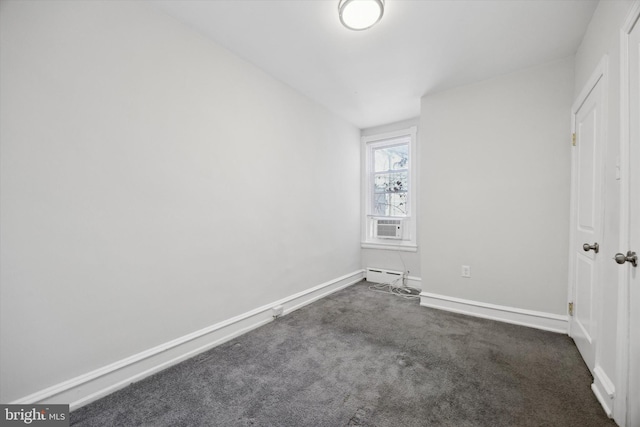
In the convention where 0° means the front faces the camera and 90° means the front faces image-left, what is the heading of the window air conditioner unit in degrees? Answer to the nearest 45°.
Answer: approximately 0°

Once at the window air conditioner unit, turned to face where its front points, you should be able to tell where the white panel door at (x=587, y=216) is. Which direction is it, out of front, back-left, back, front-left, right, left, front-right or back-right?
front-left

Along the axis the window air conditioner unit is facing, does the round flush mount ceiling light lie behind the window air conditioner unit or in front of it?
in front
